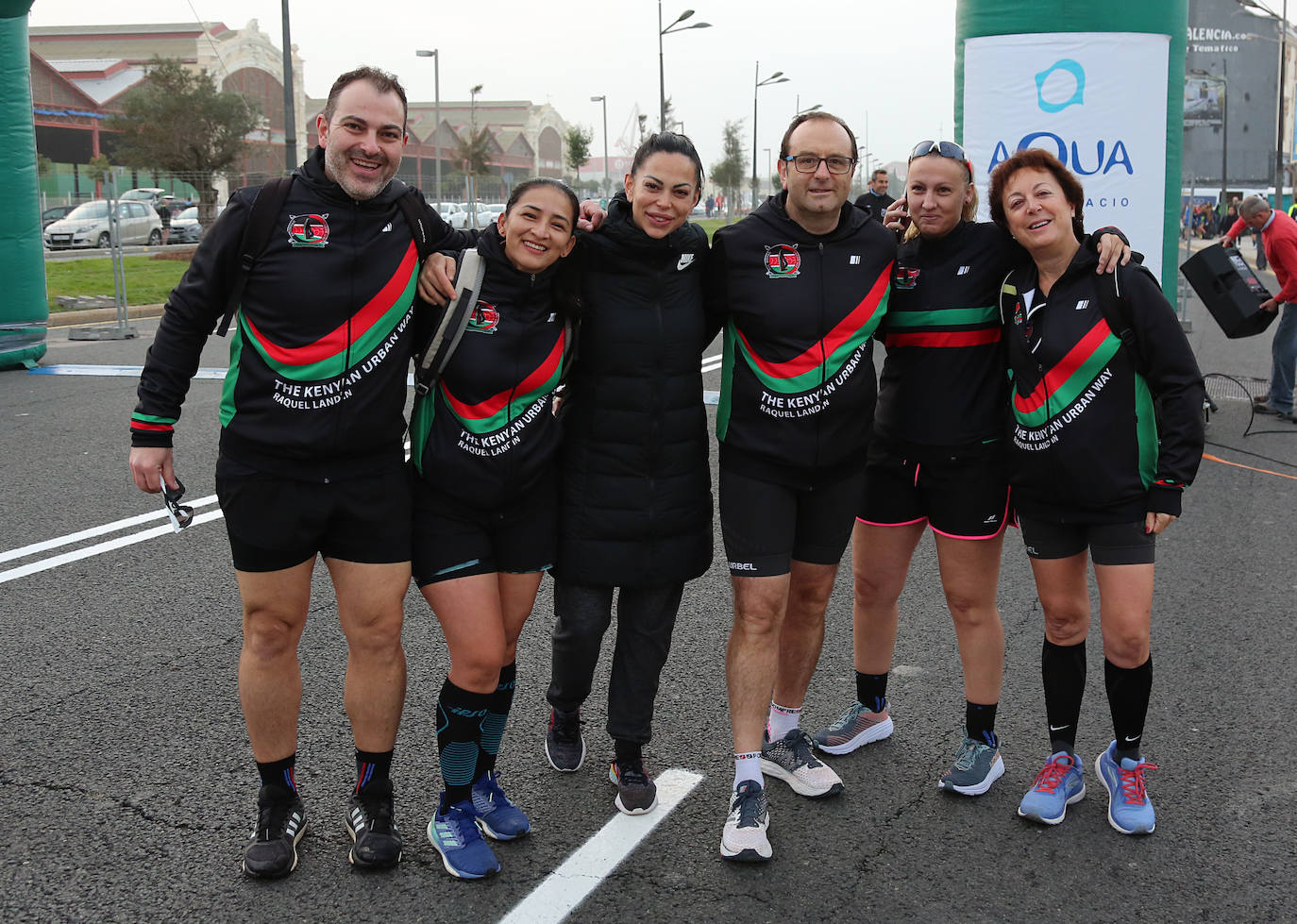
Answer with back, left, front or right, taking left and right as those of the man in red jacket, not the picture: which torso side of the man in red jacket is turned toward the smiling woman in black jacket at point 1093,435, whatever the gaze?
left

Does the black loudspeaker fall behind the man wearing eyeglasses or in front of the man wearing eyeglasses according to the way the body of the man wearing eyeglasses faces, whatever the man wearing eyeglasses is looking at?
behind

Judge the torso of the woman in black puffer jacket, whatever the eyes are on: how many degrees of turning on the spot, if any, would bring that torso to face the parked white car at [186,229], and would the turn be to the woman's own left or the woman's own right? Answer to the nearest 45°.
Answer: approximately 180°

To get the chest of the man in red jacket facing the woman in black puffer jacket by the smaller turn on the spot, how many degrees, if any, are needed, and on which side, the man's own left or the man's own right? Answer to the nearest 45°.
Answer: approximately 90° to the man's own left

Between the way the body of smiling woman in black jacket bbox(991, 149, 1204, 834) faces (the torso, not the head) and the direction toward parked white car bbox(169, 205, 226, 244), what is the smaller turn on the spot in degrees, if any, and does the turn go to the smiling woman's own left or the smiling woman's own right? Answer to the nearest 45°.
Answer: approximately 90° to the smiling woman's own right

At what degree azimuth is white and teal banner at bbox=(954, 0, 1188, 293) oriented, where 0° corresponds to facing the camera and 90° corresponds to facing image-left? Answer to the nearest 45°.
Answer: approximately 0°

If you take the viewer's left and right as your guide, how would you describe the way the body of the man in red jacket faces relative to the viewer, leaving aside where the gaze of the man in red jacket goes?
facing to the left of the viewer

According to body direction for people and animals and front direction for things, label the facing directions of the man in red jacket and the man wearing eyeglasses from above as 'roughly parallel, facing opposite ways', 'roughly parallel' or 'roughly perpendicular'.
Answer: roughly perpendicular
